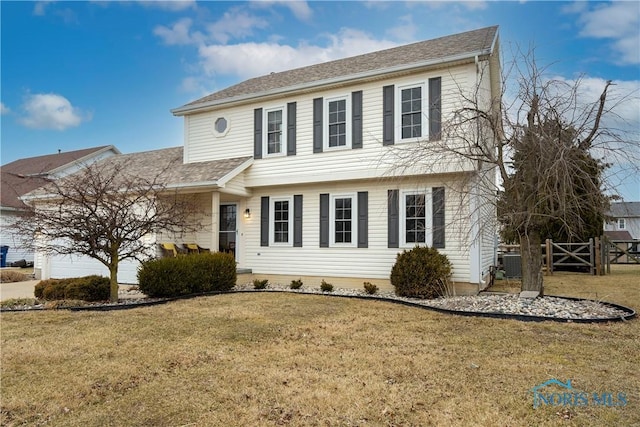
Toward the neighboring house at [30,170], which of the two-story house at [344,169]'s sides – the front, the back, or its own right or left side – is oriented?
right

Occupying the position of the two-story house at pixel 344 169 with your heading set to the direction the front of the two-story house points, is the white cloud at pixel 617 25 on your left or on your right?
on your left

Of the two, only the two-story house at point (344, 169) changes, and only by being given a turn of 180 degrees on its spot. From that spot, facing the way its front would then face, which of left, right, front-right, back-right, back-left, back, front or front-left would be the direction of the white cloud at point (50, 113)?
left

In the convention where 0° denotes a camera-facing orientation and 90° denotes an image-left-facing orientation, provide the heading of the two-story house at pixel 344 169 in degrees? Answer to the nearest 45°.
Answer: approximately 45°
